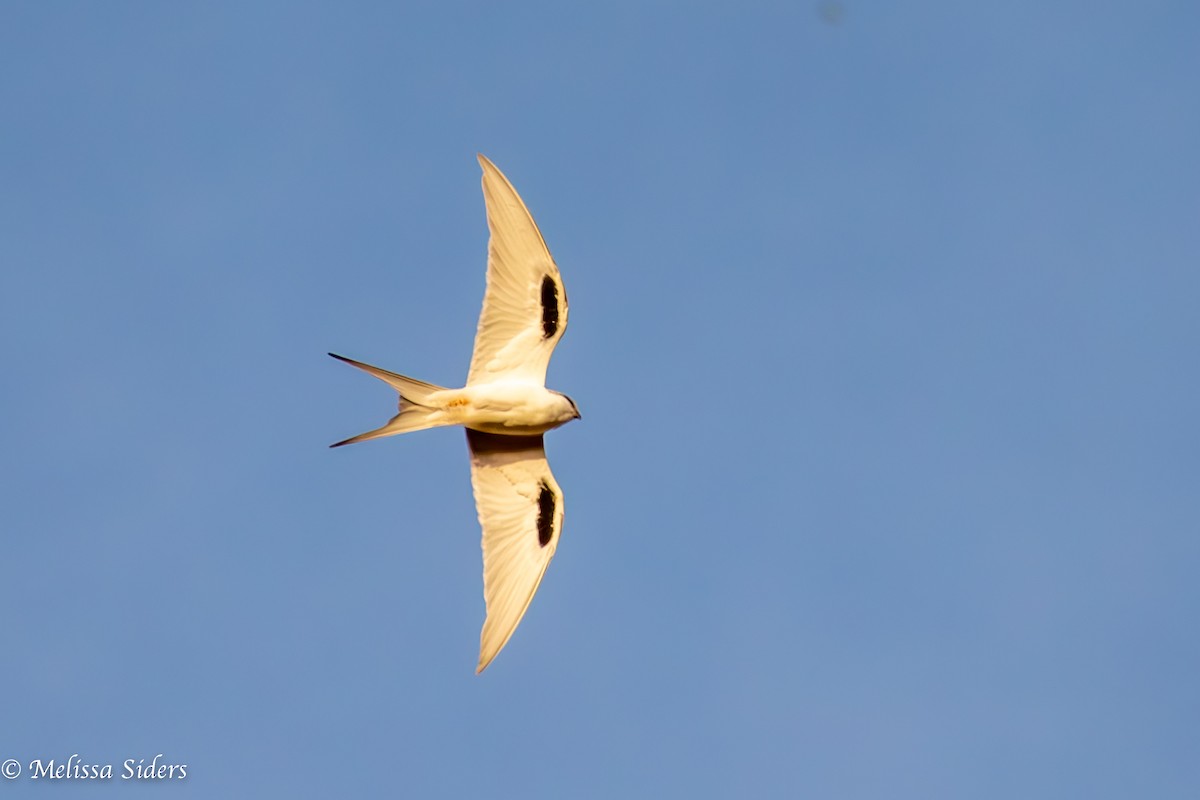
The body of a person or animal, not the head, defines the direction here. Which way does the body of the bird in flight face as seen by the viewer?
to the viewer's right
